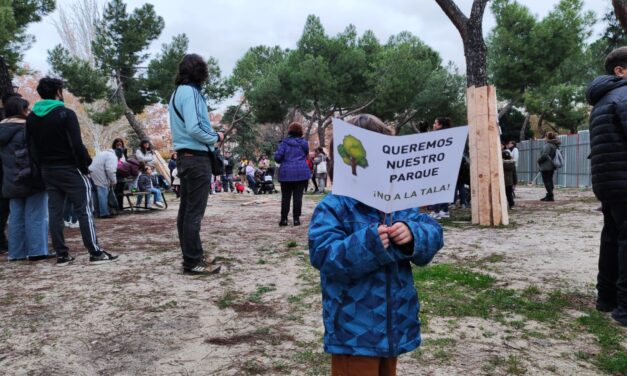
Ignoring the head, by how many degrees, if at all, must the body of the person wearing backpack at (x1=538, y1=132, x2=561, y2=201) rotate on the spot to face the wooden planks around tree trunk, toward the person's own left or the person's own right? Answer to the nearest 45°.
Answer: approximately 90° to the person's own left

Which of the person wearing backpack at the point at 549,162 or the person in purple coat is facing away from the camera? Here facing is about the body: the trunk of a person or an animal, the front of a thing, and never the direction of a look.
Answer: the person in purple coat

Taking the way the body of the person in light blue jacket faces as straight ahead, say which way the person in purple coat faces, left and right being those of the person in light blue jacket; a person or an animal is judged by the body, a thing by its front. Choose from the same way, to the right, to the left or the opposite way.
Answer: to the left

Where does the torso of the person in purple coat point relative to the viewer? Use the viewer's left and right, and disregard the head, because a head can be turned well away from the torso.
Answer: facing away from the viewer

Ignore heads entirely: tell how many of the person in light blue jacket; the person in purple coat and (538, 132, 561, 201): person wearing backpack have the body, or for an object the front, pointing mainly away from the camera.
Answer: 1

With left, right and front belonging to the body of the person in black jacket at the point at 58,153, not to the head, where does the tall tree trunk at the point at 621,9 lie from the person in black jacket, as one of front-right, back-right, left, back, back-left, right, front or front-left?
front-right

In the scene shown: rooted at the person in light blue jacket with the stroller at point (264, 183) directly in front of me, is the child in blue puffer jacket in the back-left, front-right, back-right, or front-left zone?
back-right

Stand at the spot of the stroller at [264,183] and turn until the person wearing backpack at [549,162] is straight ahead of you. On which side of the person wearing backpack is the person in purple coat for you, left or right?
right

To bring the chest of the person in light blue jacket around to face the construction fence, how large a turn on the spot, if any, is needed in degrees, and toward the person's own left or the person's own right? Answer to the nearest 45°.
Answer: approximately 45° to the person's own left

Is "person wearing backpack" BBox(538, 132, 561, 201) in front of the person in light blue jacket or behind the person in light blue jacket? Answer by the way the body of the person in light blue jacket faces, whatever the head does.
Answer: in front

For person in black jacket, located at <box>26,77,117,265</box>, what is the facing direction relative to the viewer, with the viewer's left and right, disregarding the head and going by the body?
facing away from the viewer and to the right of the viewer

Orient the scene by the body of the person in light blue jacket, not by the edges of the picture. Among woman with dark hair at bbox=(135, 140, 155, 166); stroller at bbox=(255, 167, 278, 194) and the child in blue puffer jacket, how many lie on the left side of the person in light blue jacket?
2

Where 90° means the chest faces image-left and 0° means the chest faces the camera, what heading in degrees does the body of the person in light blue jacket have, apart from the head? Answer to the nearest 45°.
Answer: approximately 270°

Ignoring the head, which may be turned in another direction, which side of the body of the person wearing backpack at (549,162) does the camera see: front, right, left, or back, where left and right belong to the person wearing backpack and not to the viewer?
left

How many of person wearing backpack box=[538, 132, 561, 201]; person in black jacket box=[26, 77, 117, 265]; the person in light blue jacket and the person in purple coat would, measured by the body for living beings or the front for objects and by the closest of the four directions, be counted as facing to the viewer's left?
1
